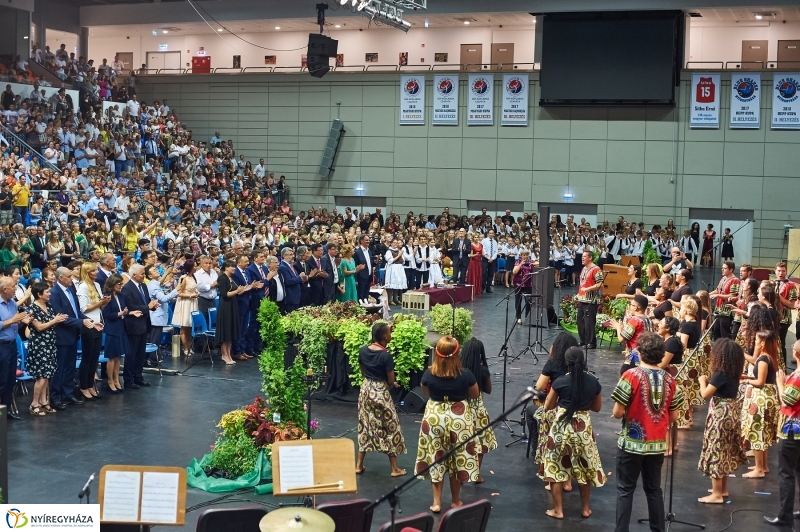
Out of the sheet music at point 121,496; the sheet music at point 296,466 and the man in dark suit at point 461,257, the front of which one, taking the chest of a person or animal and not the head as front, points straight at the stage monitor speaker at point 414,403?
the man in dark suit

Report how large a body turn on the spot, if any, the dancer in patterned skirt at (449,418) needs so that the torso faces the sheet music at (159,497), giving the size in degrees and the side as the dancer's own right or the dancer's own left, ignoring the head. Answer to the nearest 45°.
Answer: approximately 135° to the dancer's own left

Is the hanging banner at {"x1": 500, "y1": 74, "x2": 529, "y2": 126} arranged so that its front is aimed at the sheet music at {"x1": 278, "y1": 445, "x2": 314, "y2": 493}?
yes

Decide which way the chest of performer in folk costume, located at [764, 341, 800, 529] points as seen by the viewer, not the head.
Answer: to the viewer's left

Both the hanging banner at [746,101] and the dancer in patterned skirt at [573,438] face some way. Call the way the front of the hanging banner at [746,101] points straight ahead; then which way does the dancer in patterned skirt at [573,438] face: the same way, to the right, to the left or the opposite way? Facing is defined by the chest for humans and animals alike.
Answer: the opposite way

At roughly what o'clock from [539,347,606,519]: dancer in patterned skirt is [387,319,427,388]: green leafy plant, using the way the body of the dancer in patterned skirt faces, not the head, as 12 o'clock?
The green leafy plant is roughly at 11 o'clock from the dancer in patterned skirt.

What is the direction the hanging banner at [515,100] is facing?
toward the camera

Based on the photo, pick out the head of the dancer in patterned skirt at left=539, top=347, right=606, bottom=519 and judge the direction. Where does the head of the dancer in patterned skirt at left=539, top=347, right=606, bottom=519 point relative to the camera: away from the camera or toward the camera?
away from the camera

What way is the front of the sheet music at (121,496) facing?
toward the camera

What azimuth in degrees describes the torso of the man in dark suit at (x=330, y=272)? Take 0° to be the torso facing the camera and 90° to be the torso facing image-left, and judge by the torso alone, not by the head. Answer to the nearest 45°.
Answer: approximately 315°

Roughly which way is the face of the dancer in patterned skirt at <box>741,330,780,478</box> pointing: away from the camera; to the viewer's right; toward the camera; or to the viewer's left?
to the viewer's left

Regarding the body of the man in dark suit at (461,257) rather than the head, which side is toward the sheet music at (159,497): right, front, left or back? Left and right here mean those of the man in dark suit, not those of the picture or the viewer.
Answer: front

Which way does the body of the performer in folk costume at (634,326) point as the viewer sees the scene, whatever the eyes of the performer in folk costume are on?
to the viewer's left

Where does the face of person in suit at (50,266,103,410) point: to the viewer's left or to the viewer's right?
to the viewer's right

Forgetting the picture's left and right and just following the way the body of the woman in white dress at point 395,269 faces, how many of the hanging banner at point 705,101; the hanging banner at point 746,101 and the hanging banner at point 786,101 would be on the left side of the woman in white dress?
3

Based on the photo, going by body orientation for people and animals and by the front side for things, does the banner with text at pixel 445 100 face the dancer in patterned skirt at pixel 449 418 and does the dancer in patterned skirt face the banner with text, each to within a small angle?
yes

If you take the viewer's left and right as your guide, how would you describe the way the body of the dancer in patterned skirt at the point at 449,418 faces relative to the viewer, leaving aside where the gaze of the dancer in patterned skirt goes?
facing away from the viewer

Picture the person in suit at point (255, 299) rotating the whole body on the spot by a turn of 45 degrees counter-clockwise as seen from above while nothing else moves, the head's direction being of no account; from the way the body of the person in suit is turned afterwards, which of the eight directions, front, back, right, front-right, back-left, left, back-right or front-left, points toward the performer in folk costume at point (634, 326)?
front-right

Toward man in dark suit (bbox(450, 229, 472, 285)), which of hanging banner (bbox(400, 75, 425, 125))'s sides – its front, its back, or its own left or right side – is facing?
front

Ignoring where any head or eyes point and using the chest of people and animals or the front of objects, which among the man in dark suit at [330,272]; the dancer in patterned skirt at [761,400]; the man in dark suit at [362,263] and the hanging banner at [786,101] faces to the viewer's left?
the dancer in patterned skirt

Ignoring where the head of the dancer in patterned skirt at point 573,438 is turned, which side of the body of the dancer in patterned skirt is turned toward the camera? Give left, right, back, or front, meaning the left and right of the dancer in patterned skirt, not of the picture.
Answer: back

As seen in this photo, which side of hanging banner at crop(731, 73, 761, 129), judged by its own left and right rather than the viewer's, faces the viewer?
front

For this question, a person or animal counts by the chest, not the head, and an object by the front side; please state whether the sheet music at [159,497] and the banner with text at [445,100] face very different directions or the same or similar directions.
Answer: same or similar directions
